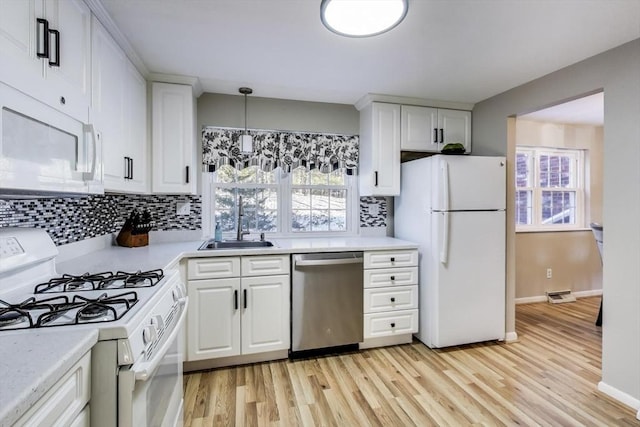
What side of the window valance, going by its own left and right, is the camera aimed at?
front

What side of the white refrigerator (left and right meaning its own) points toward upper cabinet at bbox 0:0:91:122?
right

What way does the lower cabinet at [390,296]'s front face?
toward the camera

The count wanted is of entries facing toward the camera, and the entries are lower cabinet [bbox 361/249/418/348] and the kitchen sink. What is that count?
2

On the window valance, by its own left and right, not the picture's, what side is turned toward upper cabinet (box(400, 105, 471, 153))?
left

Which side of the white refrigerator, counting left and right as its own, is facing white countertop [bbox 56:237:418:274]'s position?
right

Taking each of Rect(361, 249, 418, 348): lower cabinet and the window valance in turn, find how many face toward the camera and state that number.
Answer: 2

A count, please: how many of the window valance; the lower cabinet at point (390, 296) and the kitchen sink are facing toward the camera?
3

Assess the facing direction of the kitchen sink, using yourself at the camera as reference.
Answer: facing the viewer

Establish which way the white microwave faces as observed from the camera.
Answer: facing the viewer and to the right of the viewer
